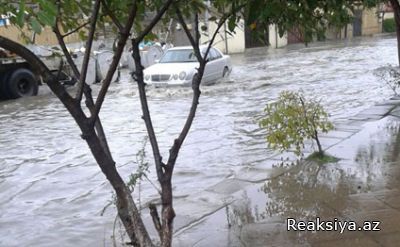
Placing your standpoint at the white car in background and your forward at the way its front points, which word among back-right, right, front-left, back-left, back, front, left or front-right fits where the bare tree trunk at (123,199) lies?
front-left

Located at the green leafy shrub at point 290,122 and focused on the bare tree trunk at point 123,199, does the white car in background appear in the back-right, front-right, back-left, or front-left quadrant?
back-right

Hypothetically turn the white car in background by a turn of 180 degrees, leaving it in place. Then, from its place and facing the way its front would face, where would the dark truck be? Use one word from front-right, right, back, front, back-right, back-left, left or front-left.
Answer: back-left

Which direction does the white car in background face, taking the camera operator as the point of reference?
facing the viewer and to the left of the viewer

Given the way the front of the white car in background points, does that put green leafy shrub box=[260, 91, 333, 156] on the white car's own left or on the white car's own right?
on the white car's own left
